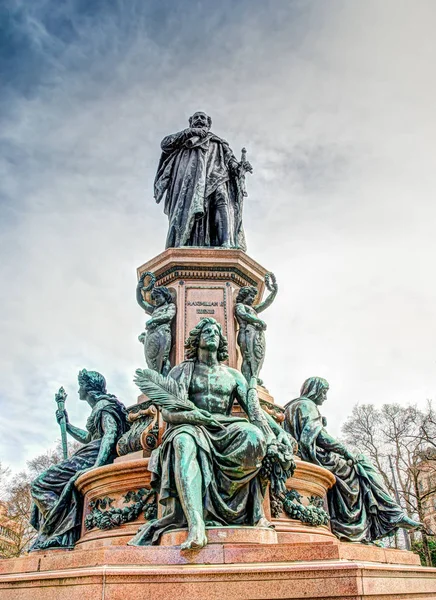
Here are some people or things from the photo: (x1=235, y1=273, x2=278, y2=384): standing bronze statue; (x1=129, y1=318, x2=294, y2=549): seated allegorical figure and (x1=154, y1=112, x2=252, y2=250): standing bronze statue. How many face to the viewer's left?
0

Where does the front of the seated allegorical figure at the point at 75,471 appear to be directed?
to the viewer's left

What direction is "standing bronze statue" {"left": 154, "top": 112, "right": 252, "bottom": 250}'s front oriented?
toward the camera

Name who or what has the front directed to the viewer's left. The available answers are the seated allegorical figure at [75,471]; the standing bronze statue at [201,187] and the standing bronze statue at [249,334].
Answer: the seated allegorical figure

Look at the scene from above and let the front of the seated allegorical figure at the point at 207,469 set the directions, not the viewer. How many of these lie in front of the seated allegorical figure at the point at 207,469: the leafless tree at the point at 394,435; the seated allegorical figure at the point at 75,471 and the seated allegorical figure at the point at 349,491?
0

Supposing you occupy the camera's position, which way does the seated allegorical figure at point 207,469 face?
facing the viewer

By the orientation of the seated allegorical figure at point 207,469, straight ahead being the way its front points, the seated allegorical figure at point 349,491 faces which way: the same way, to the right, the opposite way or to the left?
to the left

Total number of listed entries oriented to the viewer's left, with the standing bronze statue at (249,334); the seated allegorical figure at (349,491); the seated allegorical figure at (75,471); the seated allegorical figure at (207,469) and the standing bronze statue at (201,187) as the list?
1

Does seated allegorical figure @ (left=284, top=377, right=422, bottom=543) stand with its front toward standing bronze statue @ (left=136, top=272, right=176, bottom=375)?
no

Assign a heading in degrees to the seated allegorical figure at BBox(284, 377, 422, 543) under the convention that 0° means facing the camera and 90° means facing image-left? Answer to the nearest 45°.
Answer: approximately 270°

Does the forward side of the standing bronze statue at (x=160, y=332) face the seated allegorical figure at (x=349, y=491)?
no

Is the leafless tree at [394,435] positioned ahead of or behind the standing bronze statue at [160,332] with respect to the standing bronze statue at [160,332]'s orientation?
behind

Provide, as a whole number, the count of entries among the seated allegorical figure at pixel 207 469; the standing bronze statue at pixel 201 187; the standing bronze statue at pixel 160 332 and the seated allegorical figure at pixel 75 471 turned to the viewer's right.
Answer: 0

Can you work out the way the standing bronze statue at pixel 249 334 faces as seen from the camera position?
facing the viewer and to the right of the viewer
